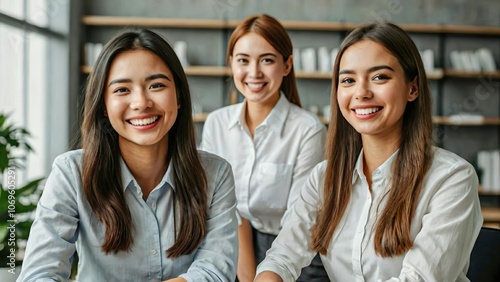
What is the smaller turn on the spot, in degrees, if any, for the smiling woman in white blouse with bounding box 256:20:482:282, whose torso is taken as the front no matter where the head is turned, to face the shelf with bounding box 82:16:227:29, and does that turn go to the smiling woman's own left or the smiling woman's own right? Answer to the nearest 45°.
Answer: approximately 90° to the smiling woman's own right

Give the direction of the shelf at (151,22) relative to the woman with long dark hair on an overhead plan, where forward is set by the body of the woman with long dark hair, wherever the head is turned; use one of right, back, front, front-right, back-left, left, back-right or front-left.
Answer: back

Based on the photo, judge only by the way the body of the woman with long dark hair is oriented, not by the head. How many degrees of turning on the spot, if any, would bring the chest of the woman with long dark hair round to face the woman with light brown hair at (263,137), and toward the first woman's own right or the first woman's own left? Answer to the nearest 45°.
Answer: approximately 135° to the first woman's own left

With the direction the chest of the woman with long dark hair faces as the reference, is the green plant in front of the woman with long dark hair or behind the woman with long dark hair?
behind

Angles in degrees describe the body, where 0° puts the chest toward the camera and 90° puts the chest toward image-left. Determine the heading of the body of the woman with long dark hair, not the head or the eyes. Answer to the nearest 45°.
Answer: approximately 0°

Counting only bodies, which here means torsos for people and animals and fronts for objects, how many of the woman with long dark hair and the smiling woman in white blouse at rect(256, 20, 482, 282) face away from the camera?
0

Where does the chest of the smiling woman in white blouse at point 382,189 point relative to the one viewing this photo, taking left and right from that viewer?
facing the viewer and to the left of the viewer

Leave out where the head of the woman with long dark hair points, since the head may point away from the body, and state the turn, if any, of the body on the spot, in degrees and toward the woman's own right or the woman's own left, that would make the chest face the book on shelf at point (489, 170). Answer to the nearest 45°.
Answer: approximately 135° to the woman's own left

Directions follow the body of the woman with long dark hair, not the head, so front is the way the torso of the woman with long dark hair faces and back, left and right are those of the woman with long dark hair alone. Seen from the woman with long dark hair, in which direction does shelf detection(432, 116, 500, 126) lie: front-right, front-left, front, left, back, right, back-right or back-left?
back-left
